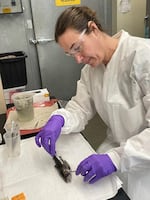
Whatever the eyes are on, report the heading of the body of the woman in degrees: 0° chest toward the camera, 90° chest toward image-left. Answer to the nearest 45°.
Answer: approximately 45°

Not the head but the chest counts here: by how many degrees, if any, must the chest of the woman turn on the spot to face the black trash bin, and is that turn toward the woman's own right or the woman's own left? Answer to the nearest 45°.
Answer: approximately 90° to the woman's own right
